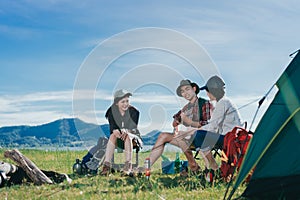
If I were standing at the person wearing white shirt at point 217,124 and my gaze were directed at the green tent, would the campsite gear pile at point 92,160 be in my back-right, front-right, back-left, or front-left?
back-right

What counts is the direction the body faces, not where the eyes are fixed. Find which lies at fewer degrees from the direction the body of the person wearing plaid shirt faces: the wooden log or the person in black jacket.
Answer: the wooden log

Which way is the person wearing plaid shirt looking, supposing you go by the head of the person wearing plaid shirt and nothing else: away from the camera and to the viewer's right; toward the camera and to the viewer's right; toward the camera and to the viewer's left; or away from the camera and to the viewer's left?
toward the camera and to the viewer's left

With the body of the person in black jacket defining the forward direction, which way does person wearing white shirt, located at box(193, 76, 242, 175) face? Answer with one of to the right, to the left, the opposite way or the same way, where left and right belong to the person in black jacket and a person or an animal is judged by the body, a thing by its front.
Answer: to the right

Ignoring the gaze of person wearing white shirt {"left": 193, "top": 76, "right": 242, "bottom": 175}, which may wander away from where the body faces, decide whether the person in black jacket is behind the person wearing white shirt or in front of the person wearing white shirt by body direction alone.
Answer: in front

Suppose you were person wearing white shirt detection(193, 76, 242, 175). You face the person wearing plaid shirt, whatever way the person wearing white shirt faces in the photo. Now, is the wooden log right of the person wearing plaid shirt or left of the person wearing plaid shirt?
left

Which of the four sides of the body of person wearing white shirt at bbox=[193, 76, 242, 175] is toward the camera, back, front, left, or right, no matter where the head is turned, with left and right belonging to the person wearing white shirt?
left

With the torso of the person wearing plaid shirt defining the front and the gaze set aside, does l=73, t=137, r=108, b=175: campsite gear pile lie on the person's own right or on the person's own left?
on the person's own right

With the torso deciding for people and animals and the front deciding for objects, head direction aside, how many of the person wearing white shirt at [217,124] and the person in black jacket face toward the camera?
1

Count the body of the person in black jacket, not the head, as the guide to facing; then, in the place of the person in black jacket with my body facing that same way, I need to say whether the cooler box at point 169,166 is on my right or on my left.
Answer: on my left

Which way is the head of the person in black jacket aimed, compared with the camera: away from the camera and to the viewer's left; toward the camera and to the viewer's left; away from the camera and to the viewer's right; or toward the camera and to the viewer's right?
toward the camera and to the viewer's right

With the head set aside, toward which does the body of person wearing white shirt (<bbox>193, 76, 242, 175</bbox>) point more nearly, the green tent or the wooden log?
the wooden log

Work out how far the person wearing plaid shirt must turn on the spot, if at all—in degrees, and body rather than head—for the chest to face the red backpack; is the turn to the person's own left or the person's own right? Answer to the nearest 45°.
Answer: approximately 90° to the person's own left

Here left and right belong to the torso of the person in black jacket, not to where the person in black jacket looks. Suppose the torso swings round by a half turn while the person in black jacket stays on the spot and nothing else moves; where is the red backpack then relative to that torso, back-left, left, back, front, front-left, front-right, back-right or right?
back-right

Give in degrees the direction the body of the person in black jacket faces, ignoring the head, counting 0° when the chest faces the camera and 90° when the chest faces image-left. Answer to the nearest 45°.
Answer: approximately 0°

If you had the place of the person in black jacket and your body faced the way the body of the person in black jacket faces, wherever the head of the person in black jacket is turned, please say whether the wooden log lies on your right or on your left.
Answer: on your right
